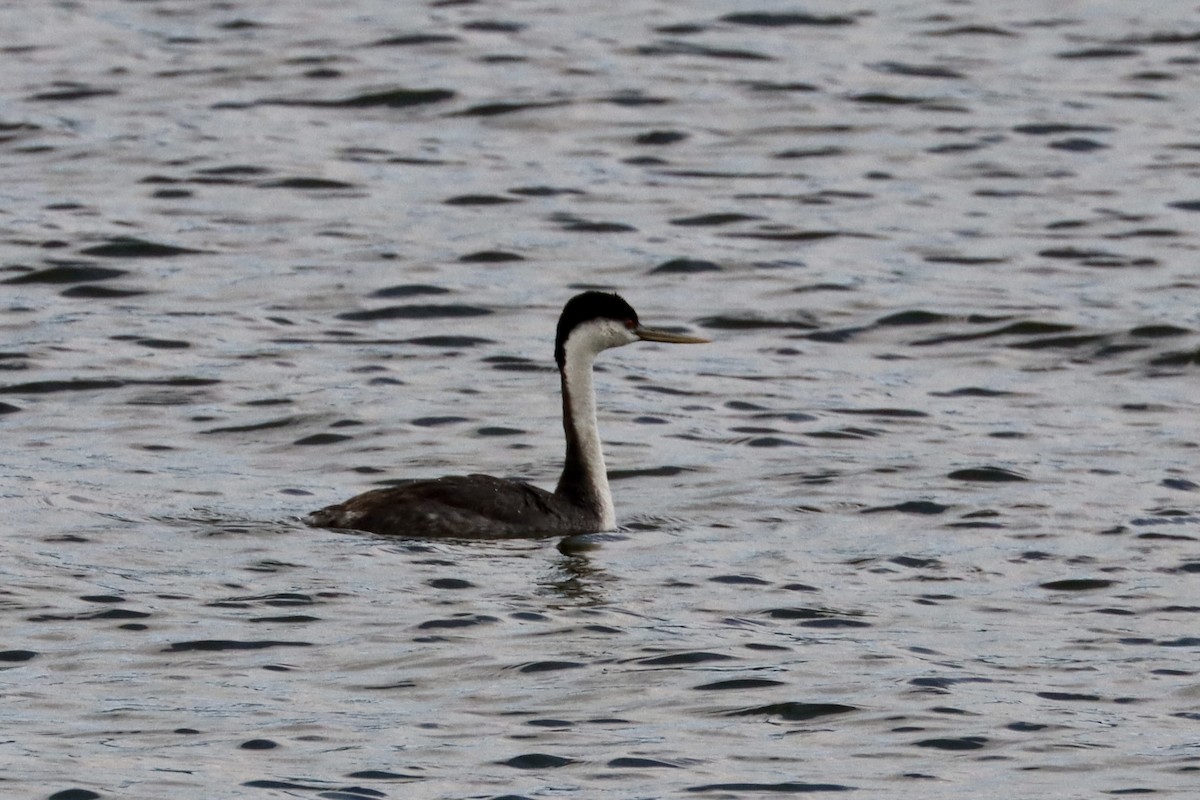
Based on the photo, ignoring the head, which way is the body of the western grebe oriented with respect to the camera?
to the viewer's right
